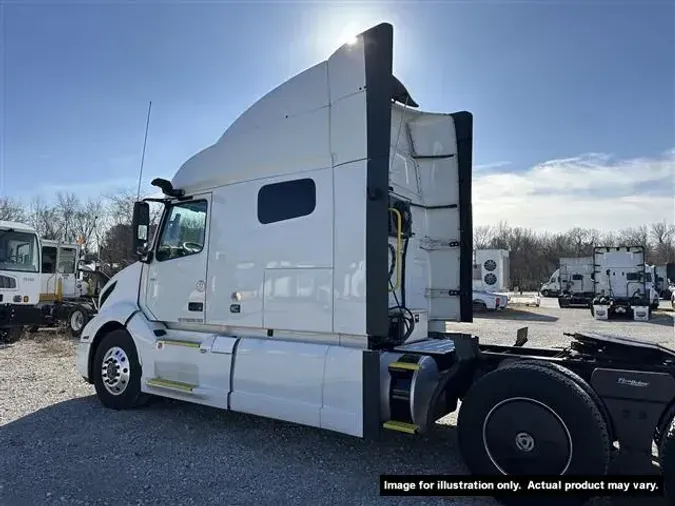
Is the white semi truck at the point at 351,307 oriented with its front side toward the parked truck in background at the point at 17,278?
yes

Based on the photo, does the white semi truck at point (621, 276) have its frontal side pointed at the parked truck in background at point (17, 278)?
no

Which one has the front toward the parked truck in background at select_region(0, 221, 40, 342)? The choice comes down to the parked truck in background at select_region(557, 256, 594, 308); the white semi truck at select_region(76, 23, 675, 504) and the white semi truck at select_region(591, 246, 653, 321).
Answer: the white semi truck at select_region(76, 23, 675, 504)

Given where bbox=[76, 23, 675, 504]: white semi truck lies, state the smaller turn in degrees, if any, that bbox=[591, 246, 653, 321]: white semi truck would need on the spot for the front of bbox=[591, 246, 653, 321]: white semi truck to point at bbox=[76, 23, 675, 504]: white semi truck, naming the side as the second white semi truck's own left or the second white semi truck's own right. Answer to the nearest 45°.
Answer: approximately 180°

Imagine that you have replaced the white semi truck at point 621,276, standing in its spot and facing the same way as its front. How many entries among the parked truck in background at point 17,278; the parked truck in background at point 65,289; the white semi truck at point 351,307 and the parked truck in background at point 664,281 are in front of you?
1

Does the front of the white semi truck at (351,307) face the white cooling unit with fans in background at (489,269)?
no

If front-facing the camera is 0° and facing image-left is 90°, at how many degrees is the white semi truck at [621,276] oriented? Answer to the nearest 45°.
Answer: approximately 180°

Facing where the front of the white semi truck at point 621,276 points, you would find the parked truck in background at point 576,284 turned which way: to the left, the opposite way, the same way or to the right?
the same way

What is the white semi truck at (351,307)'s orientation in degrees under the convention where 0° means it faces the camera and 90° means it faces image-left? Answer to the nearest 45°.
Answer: approximately 135°
